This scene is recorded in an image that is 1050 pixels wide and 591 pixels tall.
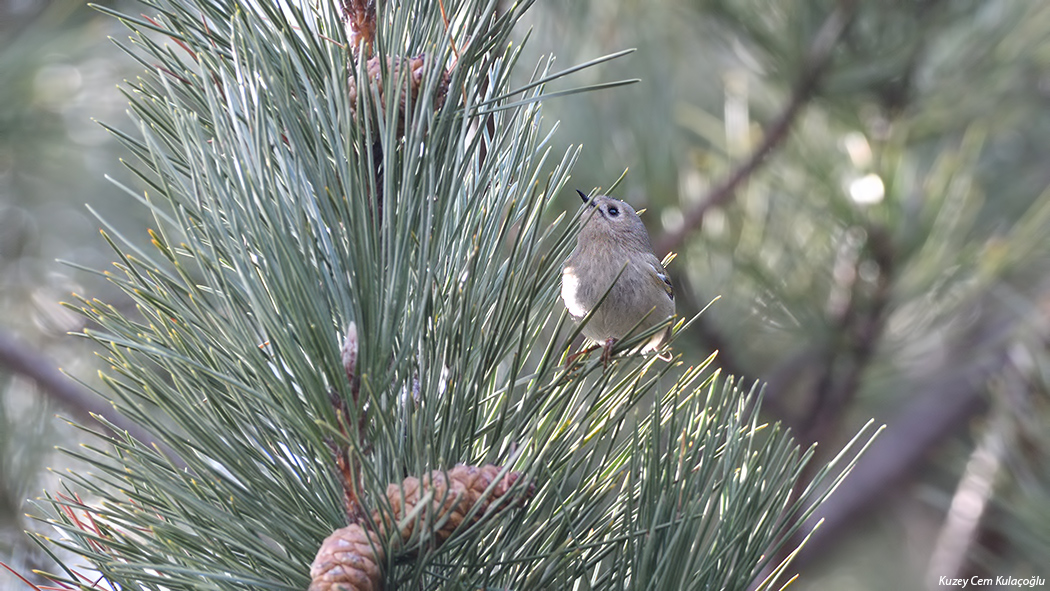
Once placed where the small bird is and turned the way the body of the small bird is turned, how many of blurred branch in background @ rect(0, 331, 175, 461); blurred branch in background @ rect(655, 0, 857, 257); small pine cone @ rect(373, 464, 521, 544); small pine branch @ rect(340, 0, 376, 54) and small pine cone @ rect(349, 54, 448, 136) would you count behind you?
1

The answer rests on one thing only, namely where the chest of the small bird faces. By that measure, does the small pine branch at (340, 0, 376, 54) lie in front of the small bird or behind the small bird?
in front

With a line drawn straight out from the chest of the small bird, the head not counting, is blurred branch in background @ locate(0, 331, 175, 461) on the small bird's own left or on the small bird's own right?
on the small bird's own right

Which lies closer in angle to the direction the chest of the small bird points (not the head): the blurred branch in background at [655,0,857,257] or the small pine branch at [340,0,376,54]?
the small pine branch

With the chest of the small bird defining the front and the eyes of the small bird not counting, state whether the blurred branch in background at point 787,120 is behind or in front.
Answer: behind

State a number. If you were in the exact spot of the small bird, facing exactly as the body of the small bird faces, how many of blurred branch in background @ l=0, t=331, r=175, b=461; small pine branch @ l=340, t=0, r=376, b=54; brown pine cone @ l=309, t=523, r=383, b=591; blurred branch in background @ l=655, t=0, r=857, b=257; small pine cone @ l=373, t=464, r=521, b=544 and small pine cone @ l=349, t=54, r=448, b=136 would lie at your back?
1

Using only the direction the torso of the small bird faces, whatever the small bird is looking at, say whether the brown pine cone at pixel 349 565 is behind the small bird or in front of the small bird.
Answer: in front

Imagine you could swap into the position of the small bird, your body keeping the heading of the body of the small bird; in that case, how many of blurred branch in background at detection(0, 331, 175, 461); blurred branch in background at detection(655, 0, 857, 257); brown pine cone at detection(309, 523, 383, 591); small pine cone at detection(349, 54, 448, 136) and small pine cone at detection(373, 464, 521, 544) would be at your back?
1

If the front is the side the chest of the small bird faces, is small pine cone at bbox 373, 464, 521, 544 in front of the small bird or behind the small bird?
in front

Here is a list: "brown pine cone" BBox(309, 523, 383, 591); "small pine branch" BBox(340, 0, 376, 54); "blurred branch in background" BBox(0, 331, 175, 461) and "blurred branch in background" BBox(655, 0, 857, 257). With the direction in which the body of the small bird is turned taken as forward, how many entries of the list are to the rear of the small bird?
1

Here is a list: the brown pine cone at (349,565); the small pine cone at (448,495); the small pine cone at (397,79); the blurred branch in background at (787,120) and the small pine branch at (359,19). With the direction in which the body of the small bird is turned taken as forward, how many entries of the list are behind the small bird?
1
